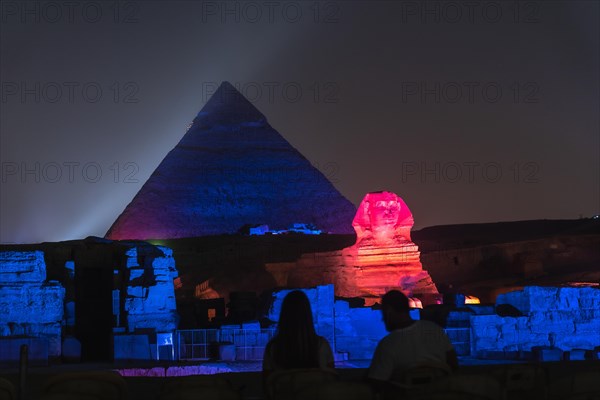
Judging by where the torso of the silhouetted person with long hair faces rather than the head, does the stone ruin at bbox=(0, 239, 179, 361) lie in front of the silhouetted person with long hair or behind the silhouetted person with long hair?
in front

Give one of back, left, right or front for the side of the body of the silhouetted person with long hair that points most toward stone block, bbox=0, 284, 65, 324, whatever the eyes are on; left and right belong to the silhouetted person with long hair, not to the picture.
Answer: front

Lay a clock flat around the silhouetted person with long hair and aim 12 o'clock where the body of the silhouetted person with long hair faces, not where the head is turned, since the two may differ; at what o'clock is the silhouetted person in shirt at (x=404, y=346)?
The silhouetted person in shirt is roughly at 3 o'clock from the silhouetted person with long hair.

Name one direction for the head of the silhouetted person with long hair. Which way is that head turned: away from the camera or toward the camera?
away from the camera

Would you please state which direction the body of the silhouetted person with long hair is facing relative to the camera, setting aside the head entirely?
away from the camera

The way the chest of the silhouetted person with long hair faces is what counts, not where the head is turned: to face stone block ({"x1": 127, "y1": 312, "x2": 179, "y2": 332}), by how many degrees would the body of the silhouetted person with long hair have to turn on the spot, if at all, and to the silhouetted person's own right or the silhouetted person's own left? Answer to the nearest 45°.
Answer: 0° — they already face it

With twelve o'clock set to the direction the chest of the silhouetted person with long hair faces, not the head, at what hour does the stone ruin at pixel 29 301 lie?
The stone ruin is roughly at 11 o'clock from the silhouetted person with long hair.

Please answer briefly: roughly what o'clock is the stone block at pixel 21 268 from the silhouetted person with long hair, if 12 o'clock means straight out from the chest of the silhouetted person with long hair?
The stone block is roughly at 11 o'clock from the silhouetted person with long hair.

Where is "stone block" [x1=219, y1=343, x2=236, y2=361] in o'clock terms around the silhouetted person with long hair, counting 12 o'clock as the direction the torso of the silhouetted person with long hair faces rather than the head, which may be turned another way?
The stone block is roughly at 12 o'clock from the silhouetted person with long hair.

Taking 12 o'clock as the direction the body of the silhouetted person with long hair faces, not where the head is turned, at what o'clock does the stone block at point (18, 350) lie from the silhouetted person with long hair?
The stone block is roughly at 11 o'clock from the silhouetted person with long hair.

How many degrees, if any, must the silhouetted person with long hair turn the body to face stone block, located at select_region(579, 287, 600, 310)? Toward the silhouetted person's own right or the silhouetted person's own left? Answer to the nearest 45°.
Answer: approximately 45° to the silhouetted person's own right

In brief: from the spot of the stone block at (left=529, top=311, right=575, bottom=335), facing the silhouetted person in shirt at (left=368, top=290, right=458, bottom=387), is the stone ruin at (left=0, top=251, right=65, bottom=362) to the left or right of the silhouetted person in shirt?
right
